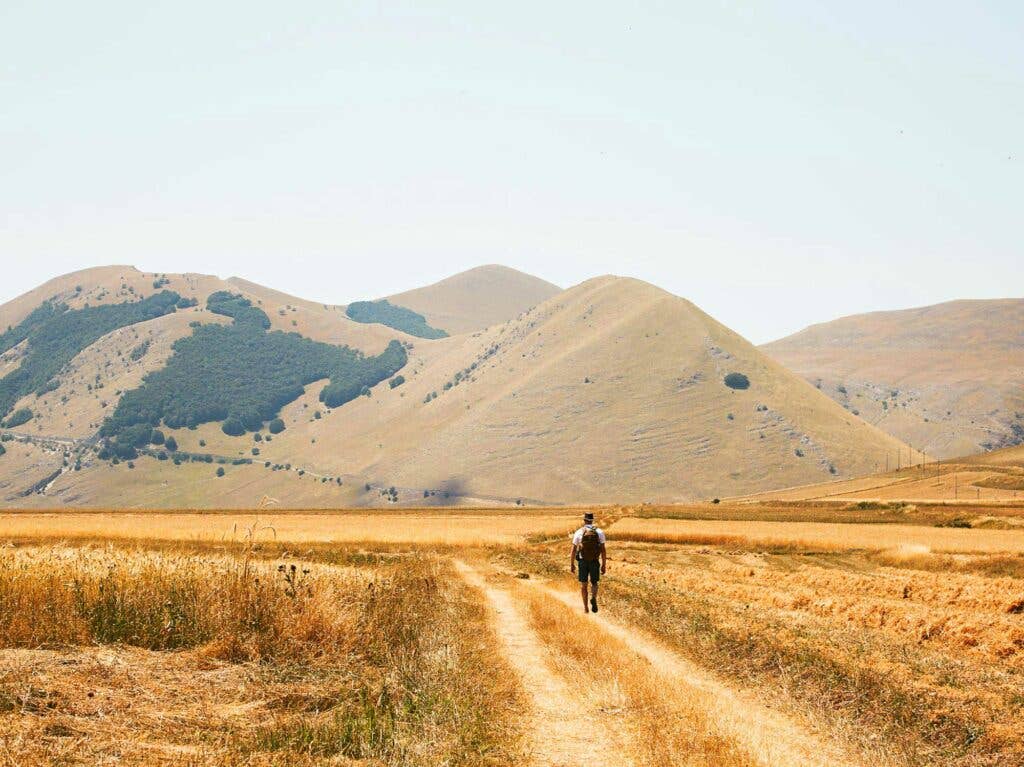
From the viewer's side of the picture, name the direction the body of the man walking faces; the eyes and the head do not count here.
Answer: away from the camera
